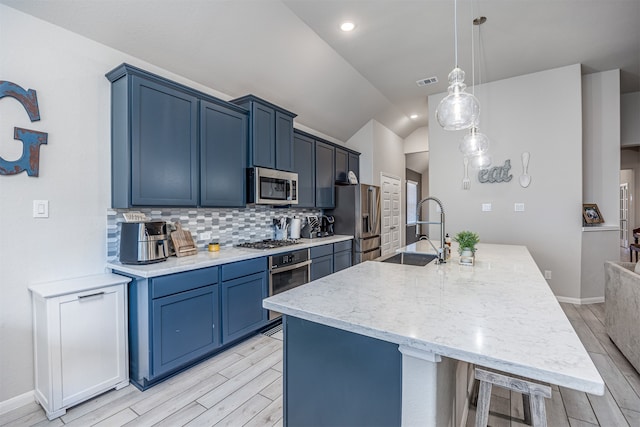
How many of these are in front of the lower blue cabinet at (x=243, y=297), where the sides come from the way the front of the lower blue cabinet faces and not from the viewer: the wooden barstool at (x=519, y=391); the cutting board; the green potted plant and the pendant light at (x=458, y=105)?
3

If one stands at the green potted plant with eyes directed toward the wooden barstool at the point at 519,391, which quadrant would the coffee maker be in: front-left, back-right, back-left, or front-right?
back-right

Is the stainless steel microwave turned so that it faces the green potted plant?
yes

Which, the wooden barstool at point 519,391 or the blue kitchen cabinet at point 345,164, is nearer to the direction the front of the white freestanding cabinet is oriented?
the wooden barstool

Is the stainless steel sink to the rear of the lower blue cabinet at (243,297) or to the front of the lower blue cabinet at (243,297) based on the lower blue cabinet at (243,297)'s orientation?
to the front

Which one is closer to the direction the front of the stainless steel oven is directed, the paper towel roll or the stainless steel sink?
the stainless steel sink

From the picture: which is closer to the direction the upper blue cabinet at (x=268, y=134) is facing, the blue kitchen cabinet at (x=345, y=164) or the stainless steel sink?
the stainless steel sink

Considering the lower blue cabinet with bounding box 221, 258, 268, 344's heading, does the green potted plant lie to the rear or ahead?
ahead
